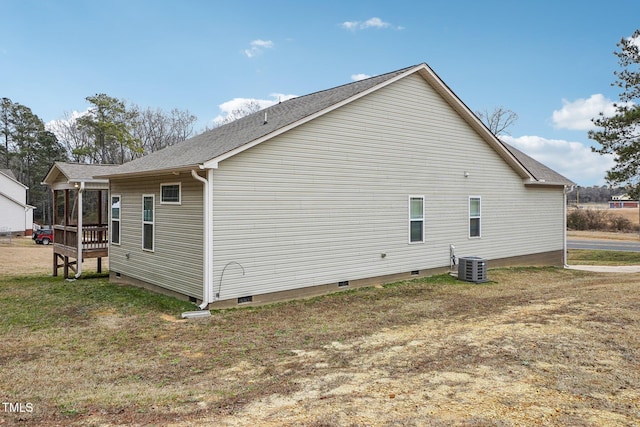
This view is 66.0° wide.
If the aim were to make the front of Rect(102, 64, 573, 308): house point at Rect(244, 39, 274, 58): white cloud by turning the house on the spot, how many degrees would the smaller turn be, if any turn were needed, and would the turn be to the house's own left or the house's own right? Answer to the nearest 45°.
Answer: approximately 45° to the house's own left

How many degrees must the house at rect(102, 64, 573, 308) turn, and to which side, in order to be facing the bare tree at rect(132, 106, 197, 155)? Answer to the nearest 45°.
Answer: approximately 90° to its left

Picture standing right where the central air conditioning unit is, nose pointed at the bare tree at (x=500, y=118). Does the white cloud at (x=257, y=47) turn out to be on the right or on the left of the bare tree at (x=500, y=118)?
left
